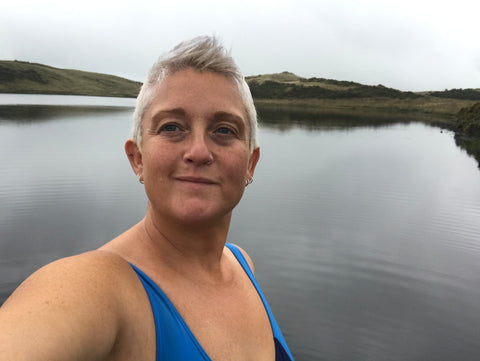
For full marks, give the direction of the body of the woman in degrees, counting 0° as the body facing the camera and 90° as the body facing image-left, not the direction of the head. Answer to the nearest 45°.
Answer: approximately 315°
